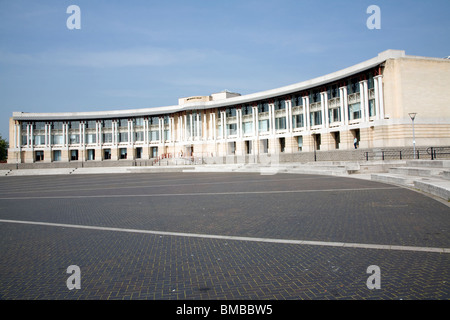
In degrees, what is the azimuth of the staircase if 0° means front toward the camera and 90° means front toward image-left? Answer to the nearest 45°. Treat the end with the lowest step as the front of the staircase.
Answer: approximately 45°
